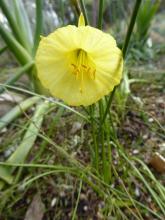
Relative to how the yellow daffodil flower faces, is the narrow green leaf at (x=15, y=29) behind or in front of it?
behind

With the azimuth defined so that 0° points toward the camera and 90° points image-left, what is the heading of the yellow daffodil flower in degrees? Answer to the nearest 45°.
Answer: approximately 0°

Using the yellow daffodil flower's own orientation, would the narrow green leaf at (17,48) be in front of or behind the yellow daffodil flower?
behind
